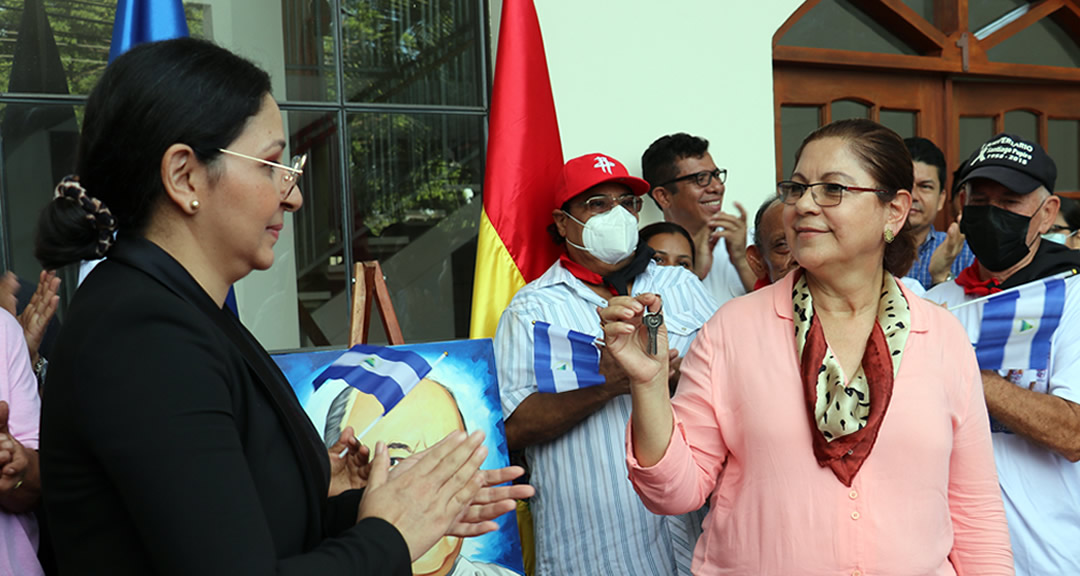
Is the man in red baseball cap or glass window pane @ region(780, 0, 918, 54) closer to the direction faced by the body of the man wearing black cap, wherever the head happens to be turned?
the man in red baseball cap

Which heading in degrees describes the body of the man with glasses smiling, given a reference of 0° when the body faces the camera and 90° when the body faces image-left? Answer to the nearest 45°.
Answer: approximately 315°

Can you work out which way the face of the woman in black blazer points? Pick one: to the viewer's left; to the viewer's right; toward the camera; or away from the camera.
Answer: to the viewer's right

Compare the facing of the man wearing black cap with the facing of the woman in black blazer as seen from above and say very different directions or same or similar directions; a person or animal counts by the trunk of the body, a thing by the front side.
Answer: very different directions

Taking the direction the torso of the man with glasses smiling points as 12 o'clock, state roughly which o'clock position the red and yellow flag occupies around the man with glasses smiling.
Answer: The red and yellow flag is roughly at 3 o'clock from the man with glasses smiling.

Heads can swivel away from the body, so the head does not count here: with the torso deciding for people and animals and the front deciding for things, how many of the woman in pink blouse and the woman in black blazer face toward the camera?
1

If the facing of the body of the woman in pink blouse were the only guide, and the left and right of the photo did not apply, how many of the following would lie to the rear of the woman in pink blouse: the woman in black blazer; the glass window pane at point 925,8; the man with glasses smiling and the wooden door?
3

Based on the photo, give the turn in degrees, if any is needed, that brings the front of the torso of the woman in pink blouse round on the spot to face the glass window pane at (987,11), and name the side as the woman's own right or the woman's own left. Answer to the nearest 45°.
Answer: approximately 180°

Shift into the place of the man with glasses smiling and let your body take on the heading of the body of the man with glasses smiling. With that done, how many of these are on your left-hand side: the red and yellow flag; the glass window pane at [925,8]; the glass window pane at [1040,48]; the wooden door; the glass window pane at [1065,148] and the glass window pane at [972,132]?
5

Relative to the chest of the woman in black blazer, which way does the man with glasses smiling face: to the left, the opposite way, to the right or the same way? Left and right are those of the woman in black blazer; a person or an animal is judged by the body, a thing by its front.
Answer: to the right

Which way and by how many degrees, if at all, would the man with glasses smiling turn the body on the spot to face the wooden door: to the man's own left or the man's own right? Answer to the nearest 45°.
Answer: approximately 90° to the man's own left

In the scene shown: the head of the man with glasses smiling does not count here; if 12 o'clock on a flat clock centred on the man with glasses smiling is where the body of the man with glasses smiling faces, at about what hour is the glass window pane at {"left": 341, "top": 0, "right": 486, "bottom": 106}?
The glass window pane is roughly at 4 o'clock from the man with glasses smiling.
